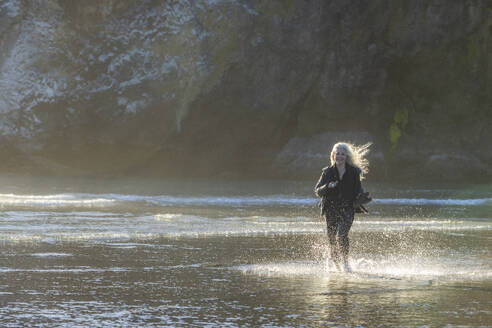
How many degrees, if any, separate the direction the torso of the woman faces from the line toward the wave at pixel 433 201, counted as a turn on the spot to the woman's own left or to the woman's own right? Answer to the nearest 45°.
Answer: approximately 180°

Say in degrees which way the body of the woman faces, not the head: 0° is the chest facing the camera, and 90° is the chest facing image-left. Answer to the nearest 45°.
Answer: approximately 0°

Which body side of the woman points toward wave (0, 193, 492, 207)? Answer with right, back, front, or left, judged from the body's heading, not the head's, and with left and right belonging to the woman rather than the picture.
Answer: back
